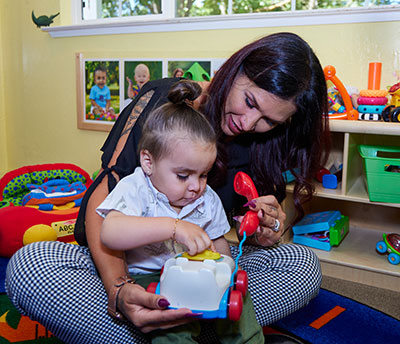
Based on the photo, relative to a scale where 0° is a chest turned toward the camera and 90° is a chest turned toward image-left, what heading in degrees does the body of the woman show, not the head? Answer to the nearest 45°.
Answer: approximately 0°

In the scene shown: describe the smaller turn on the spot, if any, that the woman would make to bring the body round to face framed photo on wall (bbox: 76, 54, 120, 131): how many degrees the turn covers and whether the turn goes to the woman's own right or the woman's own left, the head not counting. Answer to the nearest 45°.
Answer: approximately 180°

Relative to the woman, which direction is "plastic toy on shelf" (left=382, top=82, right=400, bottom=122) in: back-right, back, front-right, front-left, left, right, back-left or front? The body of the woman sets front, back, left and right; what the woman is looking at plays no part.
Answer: back-left

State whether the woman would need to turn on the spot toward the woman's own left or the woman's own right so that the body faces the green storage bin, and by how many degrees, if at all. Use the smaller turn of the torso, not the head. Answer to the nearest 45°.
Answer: approximately 135° to the woman's own left

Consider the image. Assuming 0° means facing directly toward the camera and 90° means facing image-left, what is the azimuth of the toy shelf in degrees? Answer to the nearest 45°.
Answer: approximately 45°

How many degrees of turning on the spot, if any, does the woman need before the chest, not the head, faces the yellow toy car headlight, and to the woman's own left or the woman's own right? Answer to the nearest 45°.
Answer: approximately 135° to the woman's own right

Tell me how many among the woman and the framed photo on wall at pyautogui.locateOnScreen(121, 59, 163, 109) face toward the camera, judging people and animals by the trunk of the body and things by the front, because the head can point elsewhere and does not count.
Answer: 2
